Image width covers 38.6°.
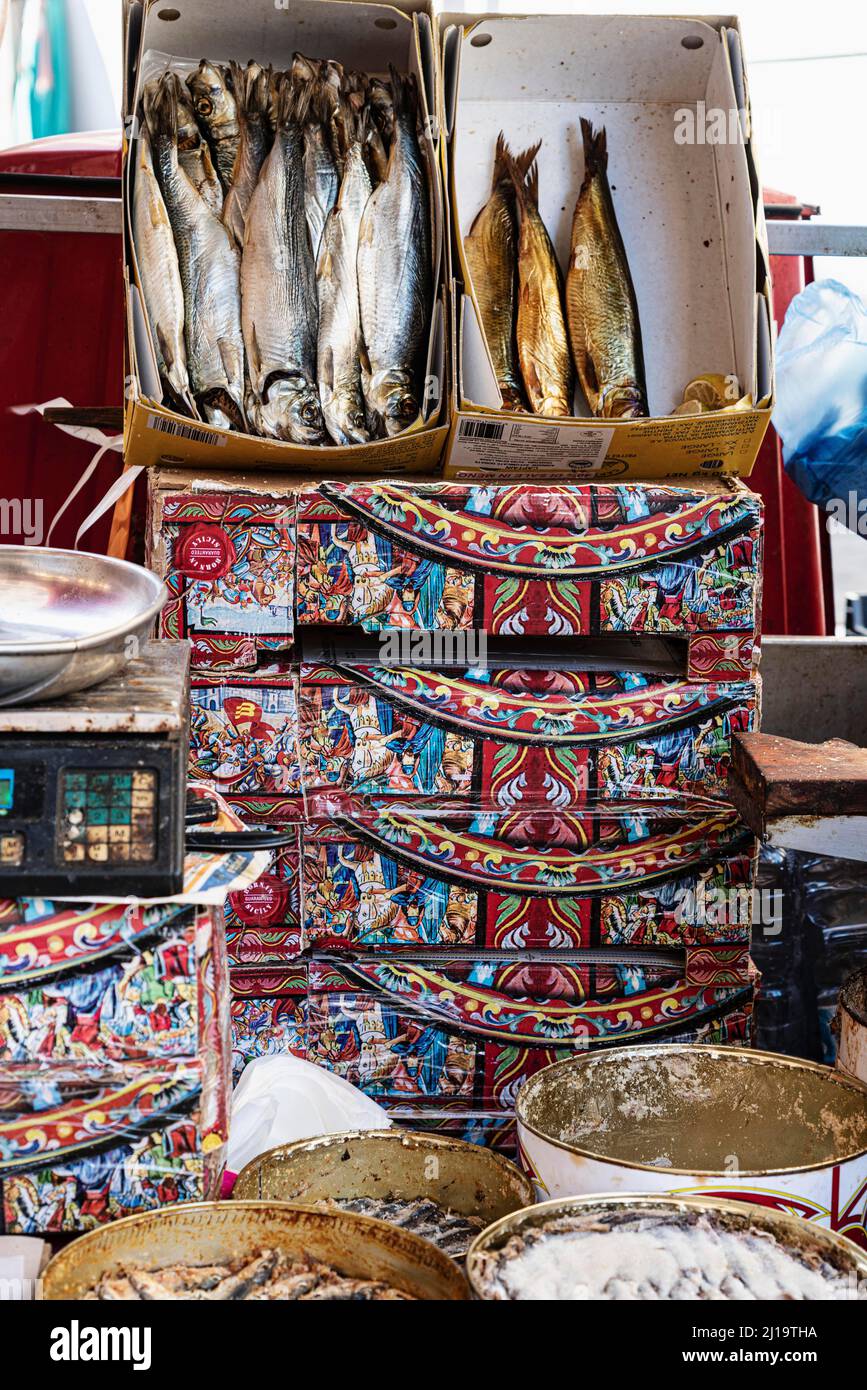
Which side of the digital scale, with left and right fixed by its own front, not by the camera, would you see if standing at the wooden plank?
left

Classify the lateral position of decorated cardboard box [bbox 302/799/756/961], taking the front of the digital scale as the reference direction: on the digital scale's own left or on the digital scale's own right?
on the digital scale's own left

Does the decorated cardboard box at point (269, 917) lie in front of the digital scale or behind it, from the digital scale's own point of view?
behind

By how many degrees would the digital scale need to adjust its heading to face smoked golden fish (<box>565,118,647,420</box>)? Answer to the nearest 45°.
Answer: approximately 135° to its left

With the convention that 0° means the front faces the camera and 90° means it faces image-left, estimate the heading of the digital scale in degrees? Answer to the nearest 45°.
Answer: approximately 0°

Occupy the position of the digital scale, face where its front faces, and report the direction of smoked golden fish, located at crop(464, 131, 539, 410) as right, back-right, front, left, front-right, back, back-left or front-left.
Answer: back-left
